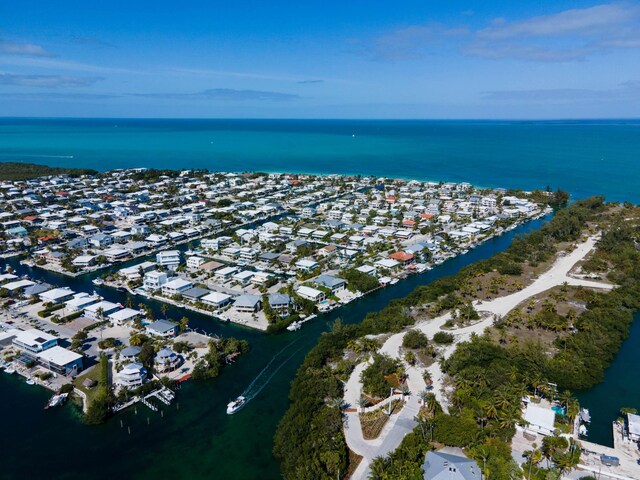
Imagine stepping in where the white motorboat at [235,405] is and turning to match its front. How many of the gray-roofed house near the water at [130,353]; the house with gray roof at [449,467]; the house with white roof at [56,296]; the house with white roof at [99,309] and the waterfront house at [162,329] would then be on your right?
4

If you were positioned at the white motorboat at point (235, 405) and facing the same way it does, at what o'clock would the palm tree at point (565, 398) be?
The palm tree is roughly at 8 o'clock from the white motorboat.

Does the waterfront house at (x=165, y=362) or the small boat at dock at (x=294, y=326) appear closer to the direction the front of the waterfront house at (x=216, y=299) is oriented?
the waterfront house

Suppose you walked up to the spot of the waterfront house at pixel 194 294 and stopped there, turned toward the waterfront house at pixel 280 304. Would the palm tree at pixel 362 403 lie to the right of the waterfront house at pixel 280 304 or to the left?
right

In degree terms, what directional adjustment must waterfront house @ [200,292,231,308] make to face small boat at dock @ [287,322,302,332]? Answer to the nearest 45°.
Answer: approximately 90° to its left

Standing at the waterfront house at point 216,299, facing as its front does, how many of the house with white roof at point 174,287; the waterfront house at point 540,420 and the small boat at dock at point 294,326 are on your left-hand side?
2

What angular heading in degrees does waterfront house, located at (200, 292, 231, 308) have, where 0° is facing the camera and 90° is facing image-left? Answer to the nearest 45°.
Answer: approximately 45°

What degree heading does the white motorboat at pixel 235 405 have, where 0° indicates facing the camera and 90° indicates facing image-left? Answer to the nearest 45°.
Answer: approximately 45°
